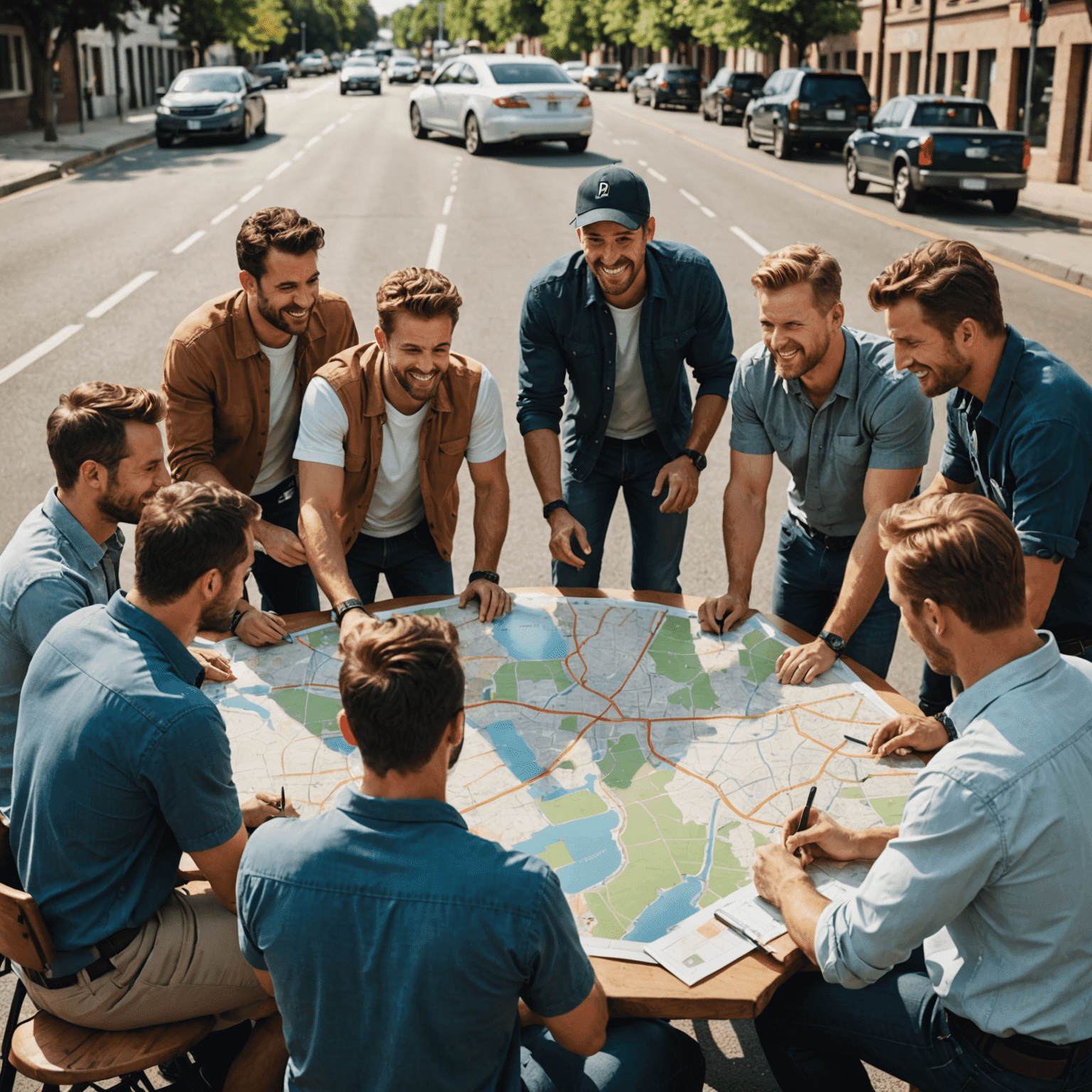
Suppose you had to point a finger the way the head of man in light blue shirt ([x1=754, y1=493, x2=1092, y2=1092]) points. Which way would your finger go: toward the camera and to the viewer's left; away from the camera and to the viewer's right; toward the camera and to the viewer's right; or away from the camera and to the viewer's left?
away from the camera and to the viewer's left

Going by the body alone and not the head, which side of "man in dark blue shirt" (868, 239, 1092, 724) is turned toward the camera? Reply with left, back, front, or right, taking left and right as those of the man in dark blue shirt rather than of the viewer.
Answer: left

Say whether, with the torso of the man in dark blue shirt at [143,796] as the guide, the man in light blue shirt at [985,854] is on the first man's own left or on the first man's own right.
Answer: on the first man's own right

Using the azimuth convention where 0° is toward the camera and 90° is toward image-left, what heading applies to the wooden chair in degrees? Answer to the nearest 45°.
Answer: approximately 225°

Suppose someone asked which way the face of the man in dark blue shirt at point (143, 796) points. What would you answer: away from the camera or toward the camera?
away from the camera

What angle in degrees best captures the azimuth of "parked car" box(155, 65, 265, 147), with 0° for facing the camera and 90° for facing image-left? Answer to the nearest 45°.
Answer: approximately 45°
